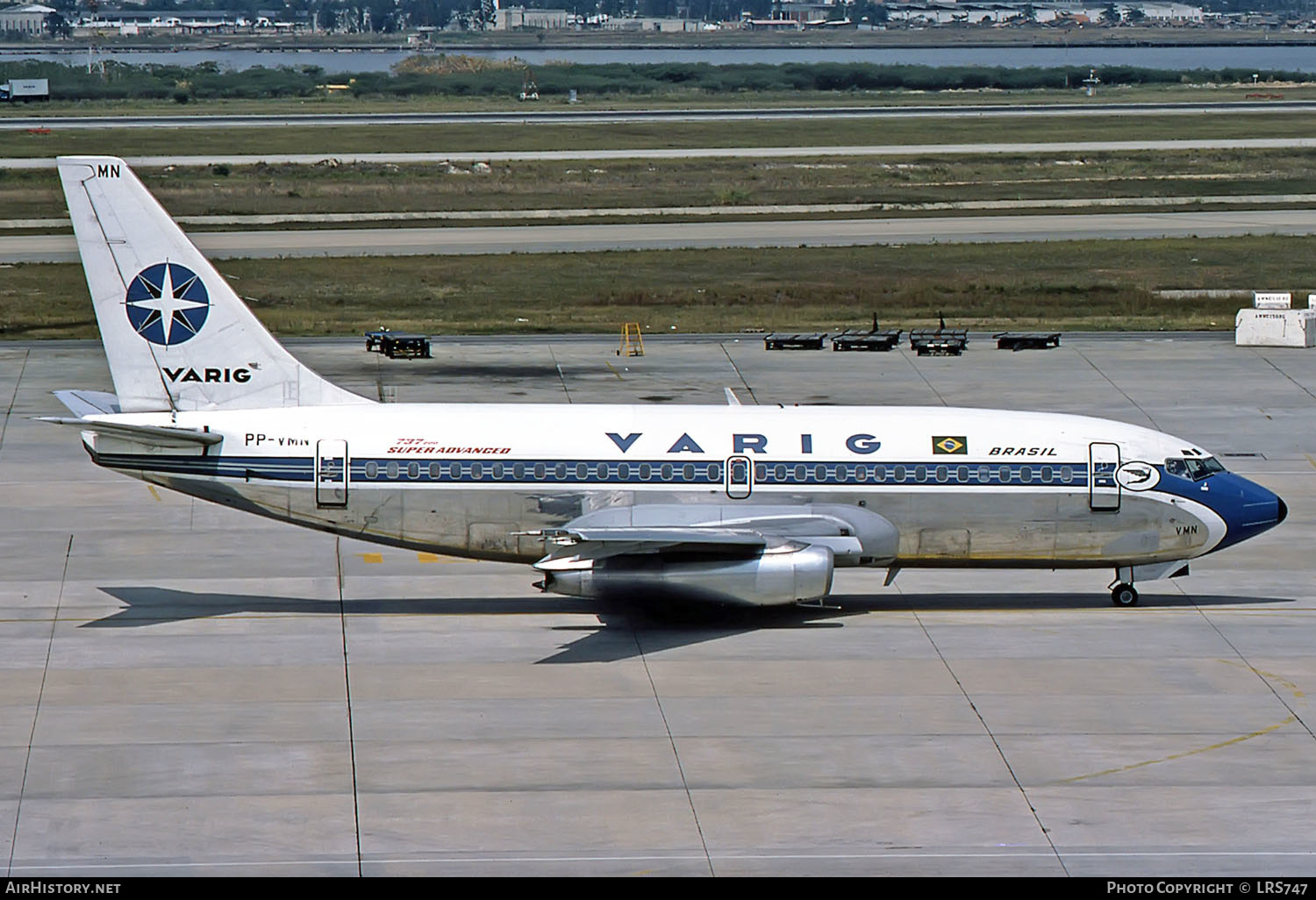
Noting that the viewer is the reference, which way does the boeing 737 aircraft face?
facing to the right of the viewer
